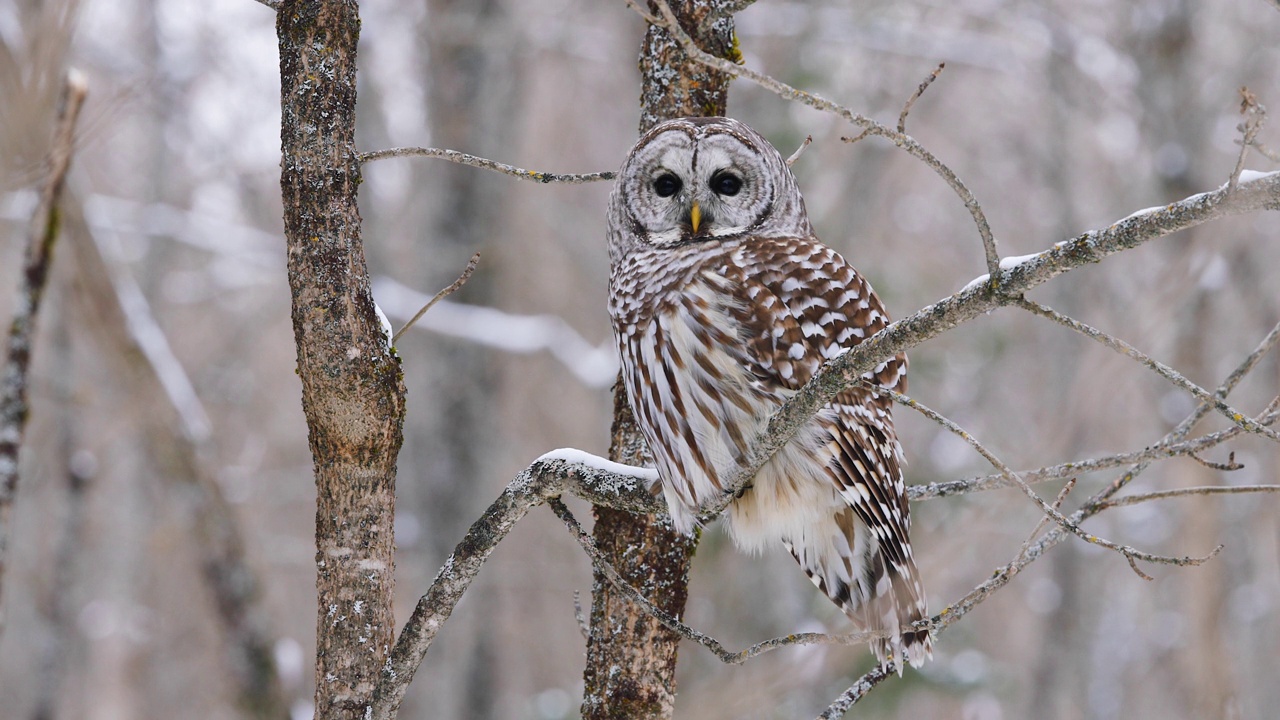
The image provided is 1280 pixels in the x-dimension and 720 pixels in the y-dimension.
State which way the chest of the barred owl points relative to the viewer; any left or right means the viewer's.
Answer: facing the viewer and to the left of the viewer

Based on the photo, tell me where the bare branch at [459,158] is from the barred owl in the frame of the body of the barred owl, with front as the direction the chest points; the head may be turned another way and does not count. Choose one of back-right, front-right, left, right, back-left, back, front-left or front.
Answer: front

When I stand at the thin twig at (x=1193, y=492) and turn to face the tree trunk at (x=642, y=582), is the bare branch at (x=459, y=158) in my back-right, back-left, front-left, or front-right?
front-left
